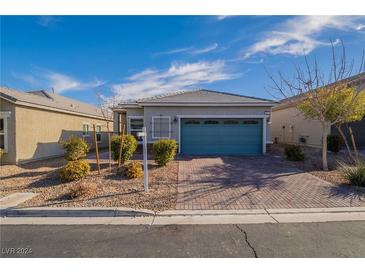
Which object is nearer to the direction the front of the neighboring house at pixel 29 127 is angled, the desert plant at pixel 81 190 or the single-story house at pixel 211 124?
the desert plant

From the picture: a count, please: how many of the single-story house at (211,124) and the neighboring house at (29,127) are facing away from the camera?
0

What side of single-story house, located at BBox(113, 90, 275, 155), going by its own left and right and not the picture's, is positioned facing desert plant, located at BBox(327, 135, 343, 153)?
left

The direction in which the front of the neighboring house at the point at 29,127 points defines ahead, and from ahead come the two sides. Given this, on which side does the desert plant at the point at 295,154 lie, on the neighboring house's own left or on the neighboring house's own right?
on the neighboring house's own left

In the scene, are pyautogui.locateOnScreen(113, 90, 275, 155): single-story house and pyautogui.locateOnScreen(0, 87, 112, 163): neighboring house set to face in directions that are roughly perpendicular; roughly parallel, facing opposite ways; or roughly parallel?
roughly parallel

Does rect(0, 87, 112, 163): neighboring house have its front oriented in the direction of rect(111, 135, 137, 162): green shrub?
no

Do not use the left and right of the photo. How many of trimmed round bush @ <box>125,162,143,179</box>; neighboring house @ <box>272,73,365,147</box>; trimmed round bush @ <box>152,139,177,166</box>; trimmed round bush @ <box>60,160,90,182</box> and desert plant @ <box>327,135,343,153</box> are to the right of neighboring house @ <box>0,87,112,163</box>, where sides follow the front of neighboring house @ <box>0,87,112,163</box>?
0

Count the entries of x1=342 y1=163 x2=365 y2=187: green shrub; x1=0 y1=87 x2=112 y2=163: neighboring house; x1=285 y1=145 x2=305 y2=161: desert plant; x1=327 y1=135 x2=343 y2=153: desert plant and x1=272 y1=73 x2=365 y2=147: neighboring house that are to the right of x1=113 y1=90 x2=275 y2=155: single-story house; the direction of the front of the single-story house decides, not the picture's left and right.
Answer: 1

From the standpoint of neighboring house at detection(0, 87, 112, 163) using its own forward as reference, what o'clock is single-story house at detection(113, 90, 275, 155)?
The single-story house is roughly at 8 o'clock from the neighboring house.

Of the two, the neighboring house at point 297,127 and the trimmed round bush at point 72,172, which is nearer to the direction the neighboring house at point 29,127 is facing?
the trimmed round bush

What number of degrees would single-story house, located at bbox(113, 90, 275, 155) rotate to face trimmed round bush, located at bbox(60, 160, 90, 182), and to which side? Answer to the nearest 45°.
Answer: approximately 45° to its right

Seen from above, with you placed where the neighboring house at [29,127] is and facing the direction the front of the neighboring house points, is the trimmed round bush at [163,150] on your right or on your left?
on your left

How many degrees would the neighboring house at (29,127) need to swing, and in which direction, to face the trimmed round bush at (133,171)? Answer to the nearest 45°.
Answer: approximately 90° to its left

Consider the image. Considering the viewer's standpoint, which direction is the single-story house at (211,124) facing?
facing the viewer

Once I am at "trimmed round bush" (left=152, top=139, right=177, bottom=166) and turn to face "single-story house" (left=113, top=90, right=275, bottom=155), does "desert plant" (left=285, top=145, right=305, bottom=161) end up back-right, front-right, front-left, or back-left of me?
front-right

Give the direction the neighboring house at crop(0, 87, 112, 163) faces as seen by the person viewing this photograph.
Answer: facing the viewer and to the left of the viewer

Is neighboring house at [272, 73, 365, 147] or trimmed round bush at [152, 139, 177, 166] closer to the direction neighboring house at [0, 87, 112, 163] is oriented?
the trimmed round bush

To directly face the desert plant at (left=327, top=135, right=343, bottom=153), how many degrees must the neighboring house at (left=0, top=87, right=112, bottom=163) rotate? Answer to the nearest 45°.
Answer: approximately 90° to its left

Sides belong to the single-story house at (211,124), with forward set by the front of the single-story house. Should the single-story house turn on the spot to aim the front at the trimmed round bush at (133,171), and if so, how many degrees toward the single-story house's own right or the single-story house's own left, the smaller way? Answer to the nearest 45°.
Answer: approximately 45° to the single-story house's own right
